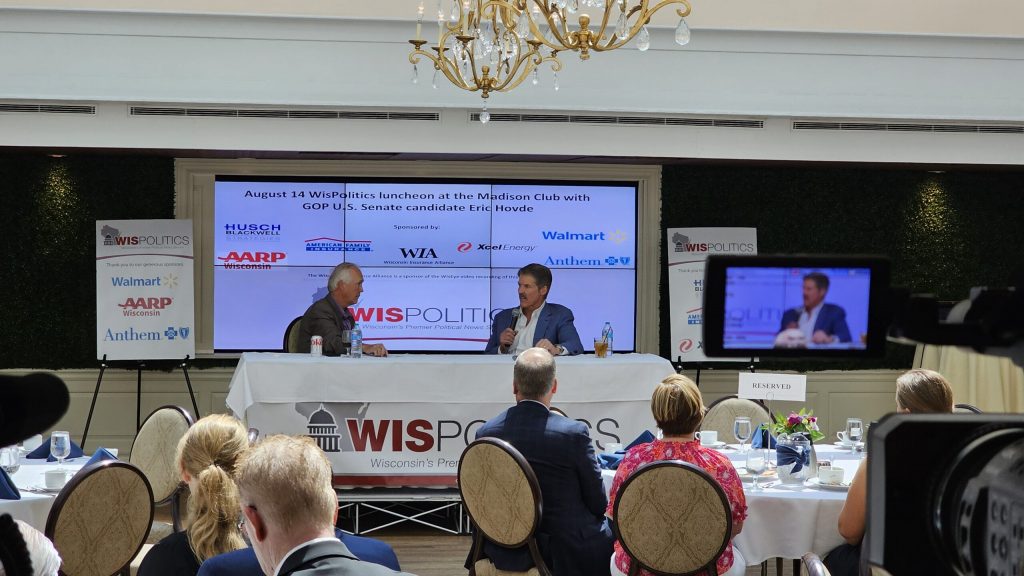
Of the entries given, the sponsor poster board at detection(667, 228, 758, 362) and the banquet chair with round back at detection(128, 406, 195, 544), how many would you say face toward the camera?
1

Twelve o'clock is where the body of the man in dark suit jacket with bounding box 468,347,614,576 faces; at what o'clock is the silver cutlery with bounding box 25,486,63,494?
The silver cutlery is roughly at 9 o'clock from the man in dark suit jacket.

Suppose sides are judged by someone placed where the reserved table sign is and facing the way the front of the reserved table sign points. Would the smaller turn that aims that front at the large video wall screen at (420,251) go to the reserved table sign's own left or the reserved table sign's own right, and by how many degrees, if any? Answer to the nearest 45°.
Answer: approximately 135° to the reserved table sign's own right

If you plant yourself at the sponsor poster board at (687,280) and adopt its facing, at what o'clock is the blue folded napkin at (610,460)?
The blue folded napkin is roughly at 12 o'clock from the sponsor poster board.

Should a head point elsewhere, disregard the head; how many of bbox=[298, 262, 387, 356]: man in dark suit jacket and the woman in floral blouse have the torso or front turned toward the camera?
0

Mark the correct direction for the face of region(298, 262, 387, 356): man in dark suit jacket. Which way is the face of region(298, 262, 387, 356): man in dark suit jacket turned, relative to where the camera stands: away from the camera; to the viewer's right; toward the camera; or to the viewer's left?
to the viewer's right

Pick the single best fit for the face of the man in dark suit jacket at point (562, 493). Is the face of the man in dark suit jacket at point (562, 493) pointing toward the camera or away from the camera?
away from the camera

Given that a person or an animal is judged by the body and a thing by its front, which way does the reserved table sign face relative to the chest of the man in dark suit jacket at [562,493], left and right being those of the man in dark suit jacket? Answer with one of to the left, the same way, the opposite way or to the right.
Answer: the opposite way

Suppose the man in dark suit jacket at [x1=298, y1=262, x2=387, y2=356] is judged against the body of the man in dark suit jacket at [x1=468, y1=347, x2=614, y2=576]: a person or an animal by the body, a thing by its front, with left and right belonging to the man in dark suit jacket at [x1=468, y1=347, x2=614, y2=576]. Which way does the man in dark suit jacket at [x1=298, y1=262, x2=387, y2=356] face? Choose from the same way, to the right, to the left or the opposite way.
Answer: to the right

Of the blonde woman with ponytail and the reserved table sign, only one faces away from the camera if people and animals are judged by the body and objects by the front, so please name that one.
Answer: the blonde woman with ponytail

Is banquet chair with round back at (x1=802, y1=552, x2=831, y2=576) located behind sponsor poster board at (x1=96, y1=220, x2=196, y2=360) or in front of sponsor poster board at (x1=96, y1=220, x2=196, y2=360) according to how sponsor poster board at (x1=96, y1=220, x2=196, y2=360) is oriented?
in front

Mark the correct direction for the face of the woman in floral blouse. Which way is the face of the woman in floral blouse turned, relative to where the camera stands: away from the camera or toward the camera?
away from the camera

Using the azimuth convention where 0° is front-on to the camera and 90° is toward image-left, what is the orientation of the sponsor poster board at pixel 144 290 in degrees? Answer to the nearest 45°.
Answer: approximately 0°

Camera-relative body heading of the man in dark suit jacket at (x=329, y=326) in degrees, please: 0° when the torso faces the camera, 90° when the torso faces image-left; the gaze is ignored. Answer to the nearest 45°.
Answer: approximately 270°

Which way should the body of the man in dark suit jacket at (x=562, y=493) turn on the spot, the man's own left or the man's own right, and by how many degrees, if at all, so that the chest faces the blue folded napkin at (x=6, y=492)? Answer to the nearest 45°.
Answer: approximately 90° to the man's own left

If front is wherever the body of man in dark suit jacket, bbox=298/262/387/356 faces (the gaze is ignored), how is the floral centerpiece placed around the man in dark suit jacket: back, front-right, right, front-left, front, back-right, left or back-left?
front-right
